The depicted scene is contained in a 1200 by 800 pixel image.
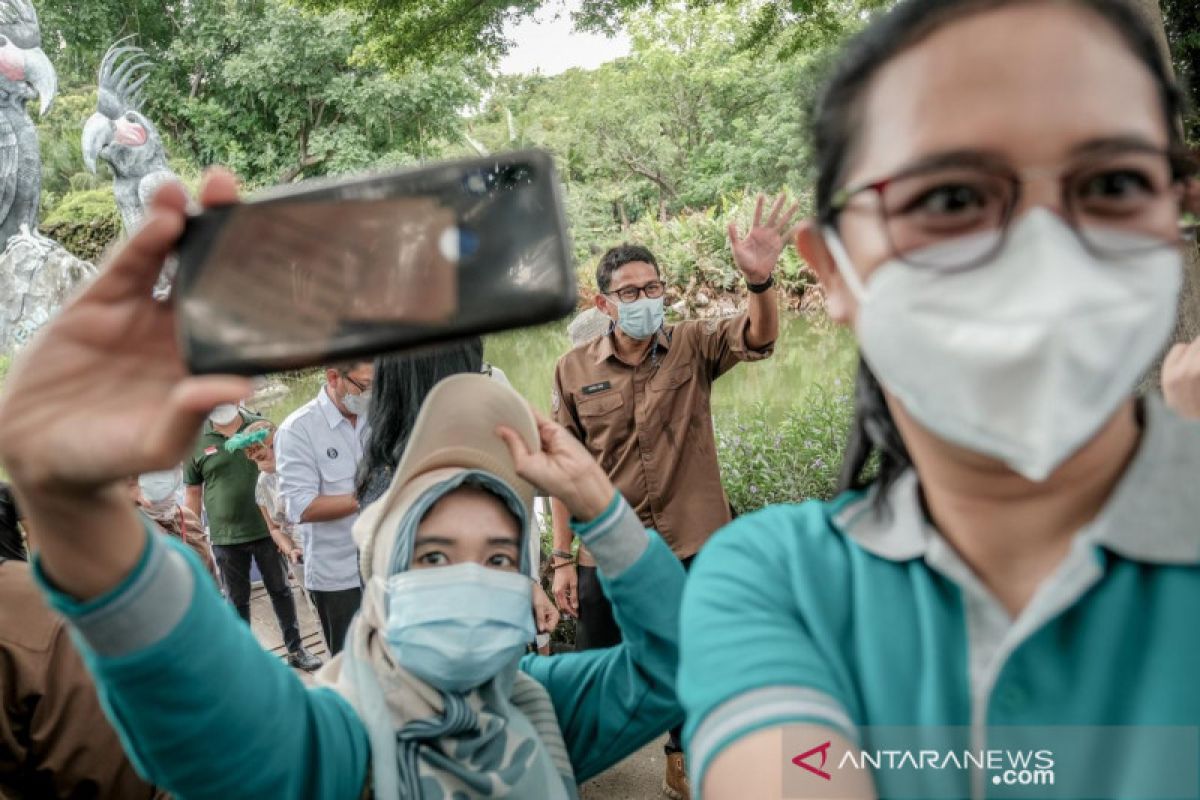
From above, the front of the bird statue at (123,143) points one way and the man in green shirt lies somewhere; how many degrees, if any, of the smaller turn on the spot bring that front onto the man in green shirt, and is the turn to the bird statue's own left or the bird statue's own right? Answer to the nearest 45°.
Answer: approximately 90° to the bird statue's own left

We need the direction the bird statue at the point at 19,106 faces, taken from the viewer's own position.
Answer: facing to the right of the viewer

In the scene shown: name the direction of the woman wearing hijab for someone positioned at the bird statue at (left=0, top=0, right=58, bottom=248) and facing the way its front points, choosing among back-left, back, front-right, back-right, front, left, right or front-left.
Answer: right

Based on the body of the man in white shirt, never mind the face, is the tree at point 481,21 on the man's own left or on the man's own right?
on the man's own left

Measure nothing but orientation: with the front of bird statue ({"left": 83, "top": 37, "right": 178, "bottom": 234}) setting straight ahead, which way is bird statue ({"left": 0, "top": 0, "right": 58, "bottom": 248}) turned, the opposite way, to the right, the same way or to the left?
the opposite way

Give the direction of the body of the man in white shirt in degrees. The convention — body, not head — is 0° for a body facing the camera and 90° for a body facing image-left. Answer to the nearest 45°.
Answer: approximately 315°

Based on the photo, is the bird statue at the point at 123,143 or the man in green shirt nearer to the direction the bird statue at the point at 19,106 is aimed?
the bird statue

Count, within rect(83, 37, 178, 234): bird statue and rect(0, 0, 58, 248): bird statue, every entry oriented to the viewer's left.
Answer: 1

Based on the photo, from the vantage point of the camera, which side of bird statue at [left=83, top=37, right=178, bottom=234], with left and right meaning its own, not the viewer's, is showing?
left

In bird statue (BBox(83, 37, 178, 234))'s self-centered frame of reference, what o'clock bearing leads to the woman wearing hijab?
The woman wearing hijab is roughly at 9 o'clock from the bird statue.
